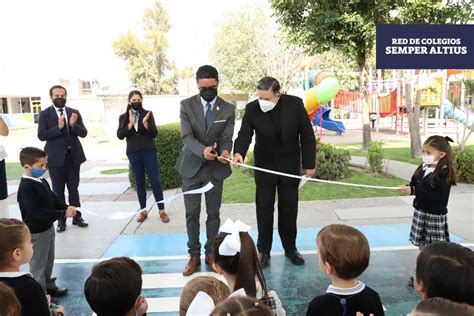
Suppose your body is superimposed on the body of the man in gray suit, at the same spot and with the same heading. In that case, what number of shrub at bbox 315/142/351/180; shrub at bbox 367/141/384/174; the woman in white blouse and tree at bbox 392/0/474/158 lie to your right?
1

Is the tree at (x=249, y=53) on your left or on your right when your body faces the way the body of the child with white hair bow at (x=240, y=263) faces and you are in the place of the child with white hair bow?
on your right

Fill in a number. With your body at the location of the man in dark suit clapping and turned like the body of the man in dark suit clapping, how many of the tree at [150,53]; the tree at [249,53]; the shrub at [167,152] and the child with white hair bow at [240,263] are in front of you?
1

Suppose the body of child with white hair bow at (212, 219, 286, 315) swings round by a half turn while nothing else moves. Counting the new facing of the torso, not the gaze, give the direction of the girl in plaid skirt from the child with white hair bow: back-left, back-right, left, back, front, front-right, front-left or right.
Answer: left

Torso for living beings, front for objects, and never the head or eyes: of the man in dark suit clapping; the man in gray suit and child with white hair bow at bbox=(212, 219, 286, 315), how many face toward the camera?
2

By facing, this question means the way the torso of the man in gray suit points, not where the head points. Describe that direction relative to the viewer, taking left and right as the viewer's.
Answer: facing the viewer

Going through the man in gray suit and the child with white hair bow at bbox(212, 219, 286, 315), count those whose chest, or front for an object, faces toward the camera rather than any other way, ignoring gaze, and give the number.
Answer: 1

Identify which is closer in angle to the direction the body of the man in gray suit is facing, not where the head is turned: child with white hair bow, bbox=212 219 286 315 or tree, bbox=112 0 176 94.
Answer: the child with white hair bow
